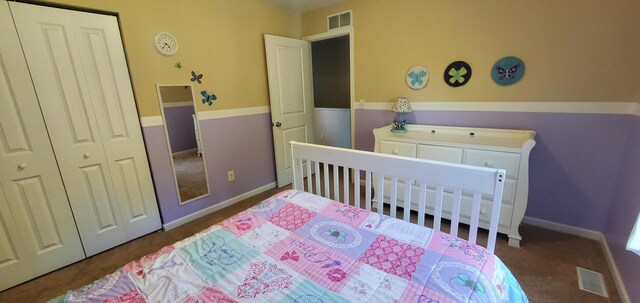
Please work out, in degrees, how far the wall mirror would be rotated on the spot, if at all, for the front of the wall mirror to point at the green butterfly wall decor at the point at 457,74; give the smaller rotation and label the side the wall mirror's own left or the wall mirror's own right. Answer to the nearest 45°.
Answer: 0° — it already faces it

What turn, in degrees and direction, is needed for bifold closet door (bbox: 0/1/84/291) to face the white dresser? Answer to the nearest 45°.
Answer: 0° — it already faces it

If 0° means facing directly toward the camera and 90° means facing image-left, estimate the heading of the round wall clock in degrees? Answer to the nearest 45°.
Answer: approximately 315°

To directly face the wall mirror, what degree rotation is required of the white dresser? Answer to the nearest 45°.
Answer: approximately 45° to its right

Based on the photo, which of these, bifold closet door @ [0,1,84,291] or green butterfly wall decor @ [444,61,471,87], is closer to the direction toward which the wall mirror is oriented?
the green butterfly wall decor
